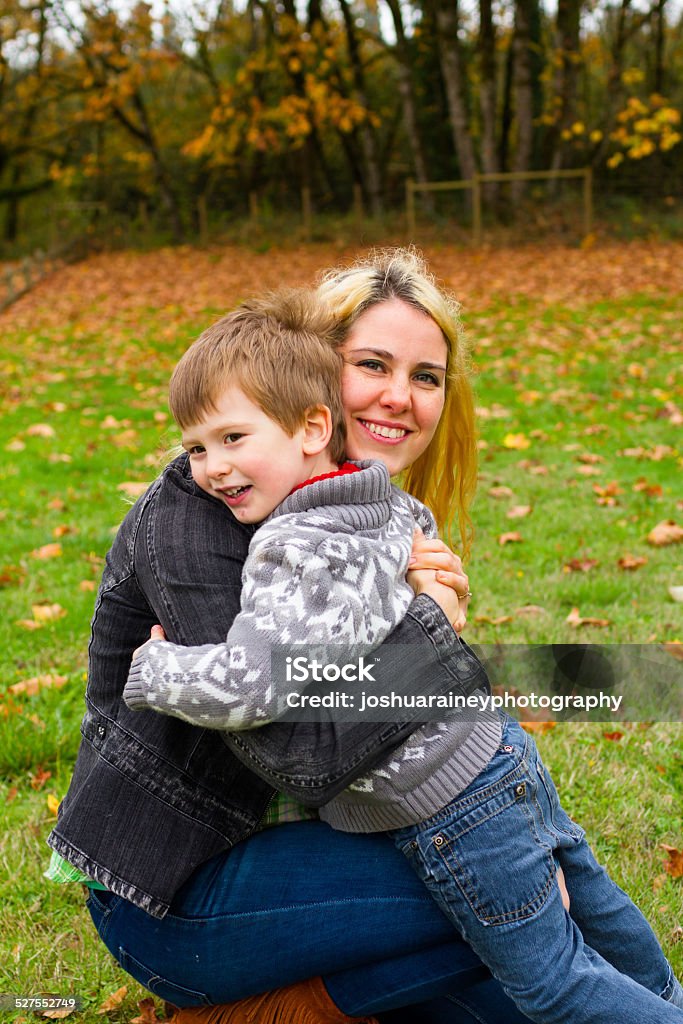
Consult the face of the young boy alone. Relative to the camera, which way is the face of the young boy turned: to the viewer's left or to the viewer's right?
to the viewer's left

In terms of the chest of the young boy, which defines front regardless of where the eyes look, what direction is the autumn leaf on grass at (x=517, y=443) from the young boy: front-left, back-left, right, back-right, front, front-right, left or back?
front-right

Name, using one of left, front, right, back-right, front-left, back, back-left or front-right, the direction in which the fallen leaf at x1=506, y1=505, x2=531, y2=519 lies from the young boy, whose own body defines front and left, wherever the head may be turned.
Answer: front-right

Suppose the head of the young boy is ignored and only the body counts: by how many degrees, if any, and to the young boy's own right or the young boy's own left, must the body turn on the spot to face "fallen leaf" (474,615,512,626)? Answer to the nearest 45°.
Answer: approximately 45° to the young boy's own right
